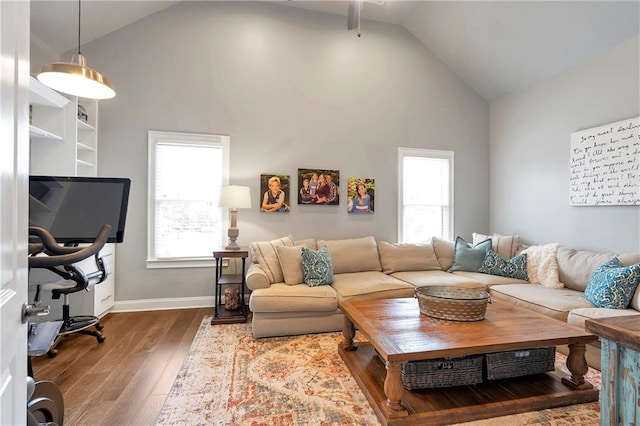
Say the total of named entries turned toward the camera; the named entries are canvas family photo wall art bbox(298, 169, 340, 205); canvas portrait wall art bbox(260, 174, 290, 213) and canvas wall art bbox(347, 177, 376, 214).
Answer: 3

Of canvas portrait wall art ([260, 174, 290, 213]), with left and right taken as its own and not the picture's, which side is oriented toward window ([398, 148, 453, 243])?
left

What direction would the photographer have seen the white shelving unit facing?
facing the viewer and to the right of the viewer

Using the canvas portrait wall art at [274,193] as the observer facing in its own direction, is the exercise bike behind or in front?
in front

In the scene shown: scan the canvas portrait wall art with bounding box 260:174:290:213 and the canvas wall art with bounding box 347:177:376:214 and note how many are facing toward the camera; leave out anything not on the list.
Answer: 2

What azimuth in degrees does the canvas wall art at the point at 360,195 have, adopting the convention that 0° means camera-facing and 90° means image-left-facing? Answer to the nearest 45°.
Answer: approximately 0°

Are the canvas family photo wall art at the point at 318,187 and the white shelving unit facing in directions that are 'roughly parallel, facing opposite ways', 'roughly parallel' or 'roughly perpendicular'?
roughly perpendicular

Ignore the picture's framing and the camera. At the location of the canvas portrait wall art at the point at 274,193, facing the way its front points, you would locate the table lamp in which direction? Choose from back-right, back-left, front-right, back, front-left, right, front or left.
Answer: front-right

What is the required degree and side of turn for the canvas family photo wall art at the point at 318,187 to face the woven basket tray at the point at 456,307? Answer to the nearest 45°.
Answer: approximately 45° to its left

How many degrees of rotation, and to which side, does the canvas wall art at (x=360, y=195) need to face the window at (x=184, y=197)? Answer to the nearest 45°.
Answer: approximately 90° to its right
